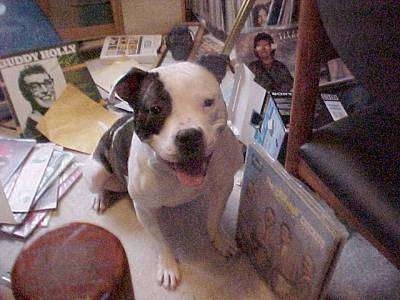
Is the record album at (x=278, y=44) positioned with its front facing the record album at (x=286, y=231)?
yes

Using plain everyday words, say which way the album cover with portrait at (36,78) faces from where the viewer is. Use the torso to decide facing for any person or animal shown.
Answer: facing the viewer

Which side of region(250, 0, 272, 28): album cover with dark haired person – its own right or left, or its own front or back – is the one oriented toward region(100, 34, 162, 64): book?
right

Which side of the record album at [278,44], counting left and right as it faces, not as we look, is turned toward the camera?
front

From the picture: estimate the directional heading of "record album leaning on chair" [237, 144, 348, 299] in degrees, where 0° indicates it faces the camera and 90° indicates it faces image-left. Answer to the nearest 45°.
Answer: approximately 45°

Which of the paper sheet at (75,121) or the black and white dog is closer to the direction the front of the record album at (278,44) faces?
the black and white dog

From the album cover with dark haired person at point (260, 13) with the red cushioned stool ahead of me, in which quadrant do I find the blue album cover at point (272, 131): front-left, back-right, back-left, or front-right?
front-left

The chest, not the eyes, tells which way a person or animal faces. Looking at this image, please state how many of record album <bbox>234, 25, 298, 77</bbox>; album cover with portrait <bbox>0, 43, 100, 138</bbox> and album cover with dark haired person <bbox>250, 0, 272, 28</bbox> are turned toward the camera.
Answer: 3

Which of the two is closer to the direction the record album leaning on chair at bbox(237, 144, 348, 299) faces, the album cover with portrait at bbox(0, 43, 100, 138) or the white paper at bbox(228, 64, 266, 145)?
the album cover with portrait

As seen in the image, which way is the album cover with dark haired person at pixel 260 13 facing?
toward the camera
